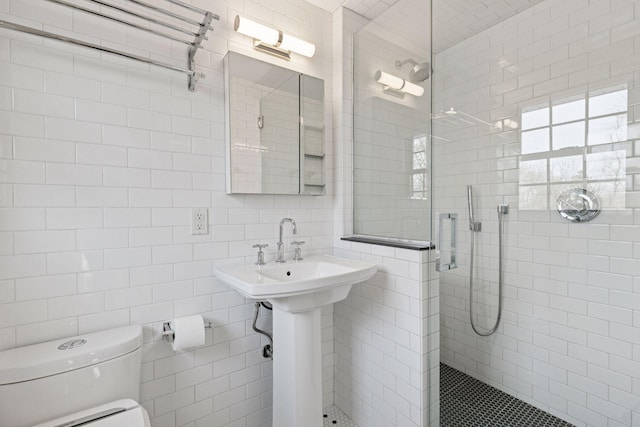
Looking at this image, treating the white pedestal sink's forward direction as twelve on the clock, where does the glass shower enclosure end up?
The glass shower enclosure is roughly at 10 o'clock from the white pedestal sink.

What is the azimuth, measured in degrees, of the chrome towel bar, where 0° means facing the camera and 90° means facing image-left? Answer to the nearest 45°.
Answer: approximately 315°

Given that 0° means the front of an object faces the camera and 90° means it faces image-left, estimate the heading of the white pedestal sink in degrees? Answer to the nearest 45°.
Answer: approximately 315°

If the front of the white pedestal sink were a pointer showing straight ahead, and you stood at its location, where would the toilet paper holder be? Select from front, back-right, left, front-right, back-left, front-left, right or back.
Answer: back-right

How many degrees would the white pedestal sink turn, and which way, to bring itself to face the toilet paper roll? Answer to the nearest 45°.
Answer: approximately 135° to its right
